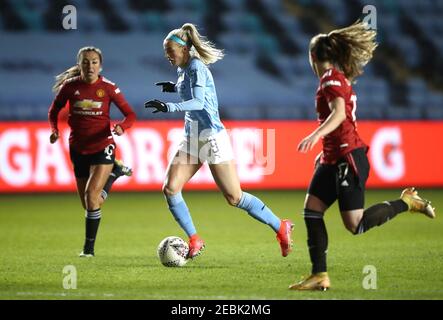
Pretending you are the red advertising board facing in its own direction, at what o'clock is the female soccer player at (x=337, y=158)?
The female soccer player is roughly at 12 o'clock from the red advertising board.

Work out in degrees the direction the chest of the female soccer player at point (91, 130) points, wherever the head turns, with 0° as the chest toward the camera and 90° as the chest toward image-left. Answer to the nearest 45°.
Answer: approximately 0°

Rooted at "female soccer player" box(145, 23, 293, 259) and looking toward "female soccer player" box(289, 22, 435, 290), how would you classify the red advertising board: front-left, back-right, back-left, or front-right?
back-left

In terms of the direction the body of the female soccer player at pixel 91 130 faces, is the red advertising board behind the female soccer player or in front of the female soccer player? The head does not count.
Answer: behind

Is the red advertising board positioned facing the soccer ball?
yes

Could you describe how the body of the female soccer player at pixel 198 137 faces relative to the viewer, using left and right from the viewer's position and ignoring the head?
facing to the left of the viewer

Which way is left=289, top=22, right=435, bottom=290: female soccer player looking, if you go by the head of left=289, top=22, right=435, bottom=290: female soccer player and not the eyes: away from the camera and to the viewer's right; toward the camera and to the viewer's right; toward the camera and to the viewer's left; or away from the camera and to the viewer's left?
away from the camera and to the viewer's left

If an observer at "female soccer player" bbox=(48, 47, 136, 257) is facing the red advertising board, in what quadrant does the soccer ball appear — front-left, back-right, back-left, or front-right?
back-right

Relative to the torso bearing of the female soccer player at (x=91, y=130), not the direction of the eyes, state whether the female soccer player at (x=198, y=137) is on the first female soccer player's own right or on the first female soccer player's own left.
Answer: on the first female soccer player's own left
